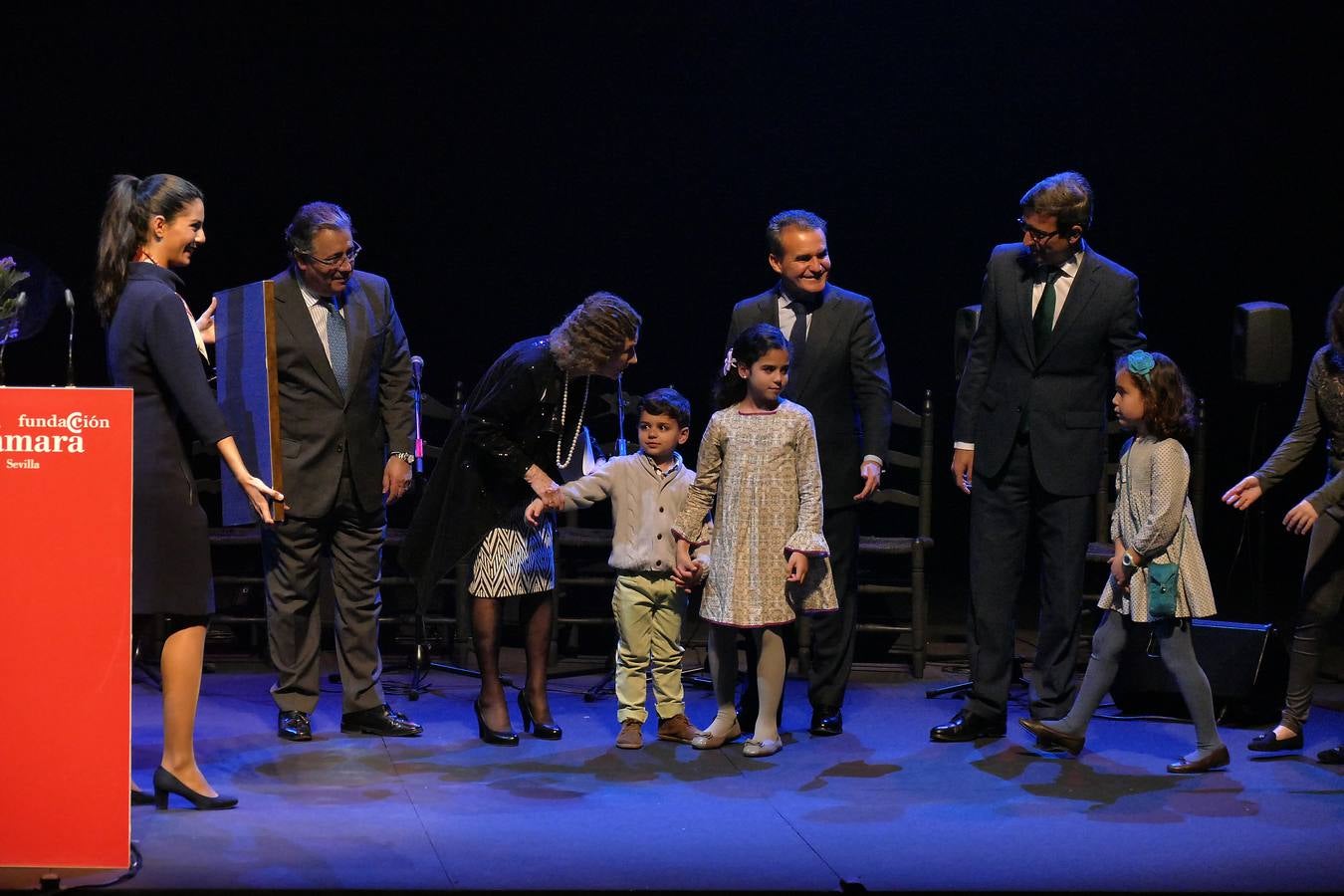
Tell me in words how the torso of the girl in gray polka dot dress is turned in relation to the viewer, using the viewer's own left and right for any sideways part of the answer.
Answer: facing to the left of the viewer

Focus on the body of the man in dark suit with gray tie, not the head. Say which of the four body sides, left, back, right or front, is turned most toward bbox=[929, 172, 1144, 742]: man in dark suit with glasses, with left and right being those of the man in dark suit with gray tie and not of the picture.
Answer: left

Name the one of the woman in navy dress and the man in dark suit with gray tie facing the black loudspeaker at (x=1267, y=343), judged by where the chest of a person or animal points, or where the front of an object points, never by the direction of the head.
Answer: the woman in navy dress

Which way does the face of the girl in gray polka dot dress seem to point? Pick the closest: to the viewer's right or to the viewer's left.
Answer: to the viewer's left

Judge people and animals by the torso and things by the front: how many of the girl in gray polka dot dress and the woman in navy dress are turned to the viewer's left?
1

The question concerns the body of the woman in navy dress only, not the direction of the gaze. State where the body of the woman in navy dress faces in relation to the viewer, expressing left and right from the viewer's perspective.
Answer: facing to the right of the viewer

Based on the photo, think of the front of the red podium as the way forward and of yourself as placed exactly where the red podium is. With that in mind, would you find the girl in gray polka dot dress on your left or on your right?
on your left

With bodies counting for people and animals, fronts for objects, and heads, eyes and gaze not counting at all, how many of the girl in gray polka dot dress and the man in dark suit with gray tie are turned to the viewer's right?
0

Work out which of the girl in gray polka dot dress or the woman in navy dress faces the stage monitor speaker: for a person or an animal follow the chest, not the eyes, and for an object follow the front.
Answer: the woman in navy dress

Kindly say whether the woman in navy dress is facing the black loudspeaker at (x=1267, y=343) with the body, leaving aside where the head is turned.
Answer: yes

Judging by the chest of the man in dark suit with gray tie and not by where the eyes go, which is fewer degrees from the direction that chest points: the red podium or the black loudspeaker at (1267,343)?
the red podium

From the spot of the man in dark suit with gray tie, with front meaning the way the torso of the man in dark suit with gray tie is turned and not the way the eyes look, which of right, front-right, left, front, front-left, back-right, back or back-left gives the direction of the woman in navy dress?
front-right

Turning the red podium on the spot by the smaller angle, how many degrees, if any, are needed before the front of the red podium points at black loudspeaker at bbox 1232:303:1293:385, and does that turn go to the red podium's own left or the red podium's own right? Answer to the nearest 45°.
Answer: approximately 90° to the red podium's own left

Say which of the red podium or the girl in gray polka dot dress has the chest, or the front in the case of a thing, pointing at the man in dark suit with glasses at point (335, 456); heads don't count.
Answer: the girl in gray polka dot dress

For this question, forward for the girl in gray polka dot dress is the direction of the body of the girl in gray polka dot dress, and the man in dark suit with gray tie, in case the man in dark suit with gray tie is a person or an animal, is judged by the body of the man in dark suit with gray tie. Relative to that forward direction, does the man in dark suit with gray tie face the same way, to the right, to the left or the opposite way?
to the left
